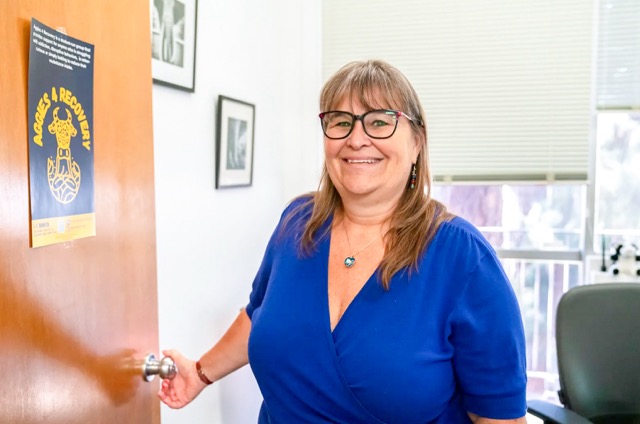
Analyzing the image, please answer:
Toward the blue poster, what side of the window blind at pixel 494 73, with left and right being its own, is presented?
front

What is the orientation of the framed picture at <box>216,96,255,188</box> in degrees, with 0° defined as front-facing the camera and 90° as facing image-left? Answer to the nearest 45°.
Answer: approximately 315°

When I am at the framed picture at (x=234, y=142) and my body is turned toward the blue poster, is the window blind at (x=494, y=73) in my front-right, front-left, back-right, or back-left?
back-left

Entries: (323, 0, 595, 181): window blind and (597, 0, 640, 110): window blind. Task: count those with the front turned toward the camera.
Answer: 2

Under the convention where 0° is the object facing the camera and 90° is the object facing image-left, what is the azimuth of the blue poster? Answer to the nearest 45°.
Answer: approximately 315°

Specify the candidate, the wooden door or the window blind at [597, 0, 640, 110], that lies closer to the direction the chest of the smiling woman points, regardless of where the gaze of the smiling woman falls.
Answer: the wooden door

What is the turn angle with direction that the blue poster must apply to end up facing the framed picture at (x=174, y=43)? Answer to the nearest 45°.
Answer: approximately 90° to its left

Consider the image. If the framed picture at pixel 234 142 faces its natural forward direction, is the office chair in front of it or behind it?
in front

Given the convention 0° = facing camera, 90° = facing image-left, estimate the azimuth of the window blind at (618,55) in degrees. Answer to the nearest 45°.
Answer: approximately 0°
